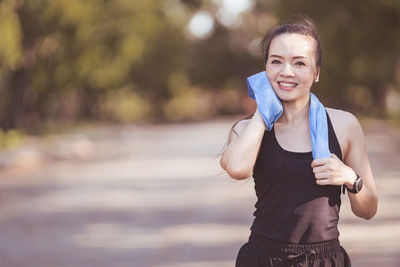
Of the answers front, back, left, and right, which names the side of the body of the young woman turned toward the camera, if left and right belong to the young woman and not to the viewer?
front

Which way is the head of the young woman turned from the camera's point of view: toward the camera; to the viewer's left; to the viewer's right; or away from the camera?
toward the camera
